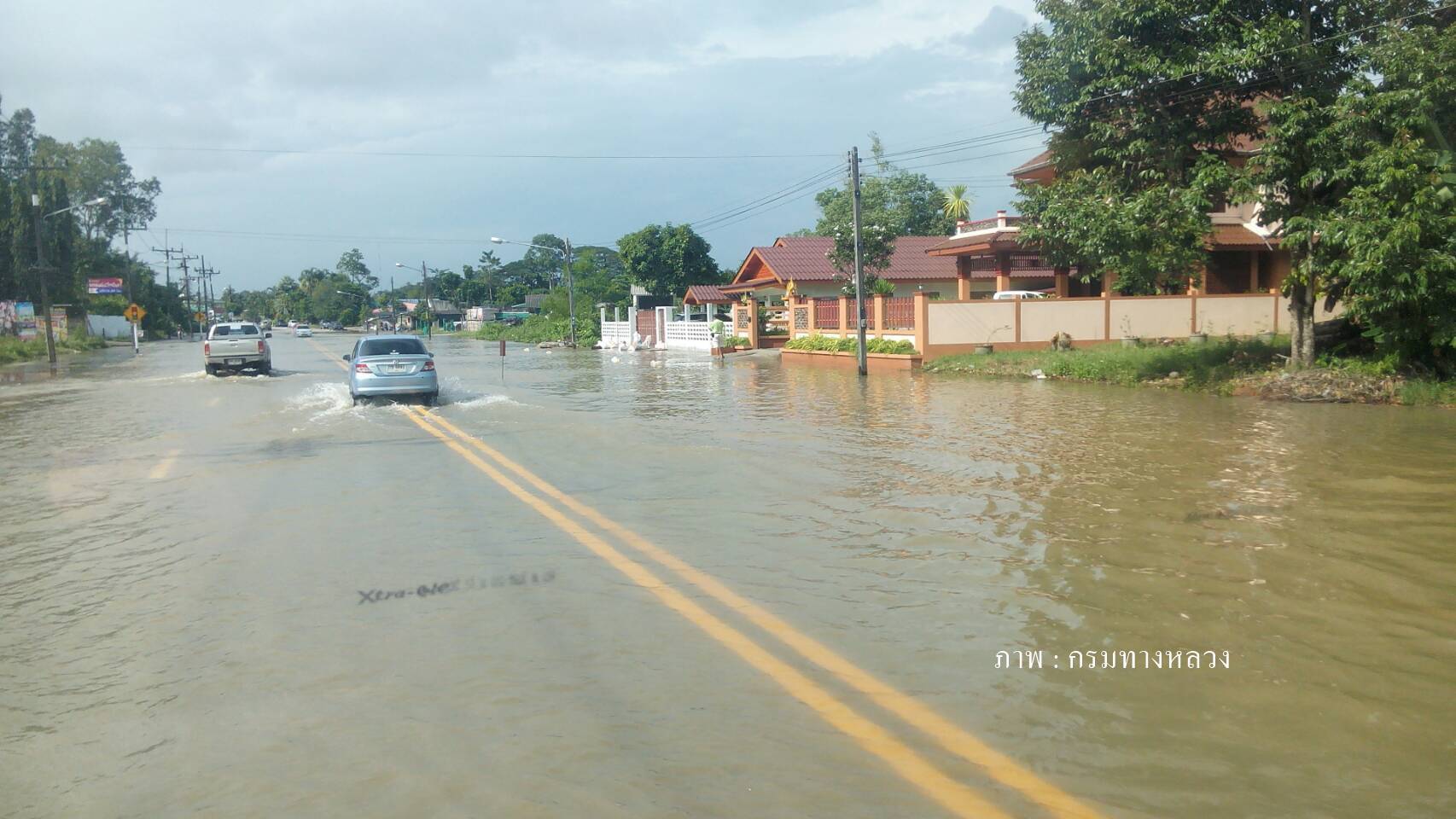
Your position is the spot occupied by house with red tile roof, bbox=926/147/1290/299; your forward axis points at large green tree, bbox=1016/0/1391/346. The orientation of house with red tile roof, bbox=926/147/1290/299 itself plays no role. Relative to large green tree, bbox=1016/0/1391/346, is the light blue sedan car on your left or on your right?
right

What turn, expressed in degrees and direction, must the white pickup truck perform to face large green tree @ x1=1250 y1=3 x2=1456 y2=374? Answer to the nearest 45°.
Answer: approximately 135° to its right

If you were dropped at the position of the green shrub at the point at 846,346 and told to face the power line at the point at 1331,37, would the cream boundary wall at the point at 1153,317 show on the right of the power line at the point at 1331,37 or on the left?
left

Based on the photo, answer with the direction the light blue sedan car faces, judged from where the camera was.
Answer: facing away from the viewer

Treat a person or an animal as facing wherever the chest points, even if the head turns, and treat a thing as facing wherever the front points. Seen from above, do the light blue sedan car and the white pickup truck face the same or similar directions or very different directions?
same or similar directions

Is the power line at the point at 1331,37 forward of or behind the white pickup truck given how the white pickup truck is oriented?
behind

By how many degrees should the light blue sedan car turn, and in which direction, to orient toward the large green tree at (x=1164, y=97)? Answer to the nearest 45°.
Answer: approximately 90° to its right

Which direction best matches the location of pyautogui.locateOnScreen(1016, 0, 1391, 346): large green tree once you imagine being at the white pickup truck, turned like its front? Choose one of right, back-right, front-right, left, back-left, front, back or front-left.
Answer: back-right

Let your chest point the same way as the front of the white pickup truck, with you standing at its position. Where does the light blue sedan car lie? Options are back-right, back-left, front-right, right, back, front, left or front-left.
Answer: back

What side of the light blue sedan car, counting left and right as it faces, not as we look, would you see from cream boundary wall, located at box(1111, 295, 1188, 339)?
right

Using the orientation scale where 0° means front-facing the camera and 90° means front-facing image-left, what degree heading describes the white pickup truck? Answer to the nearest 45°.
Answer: approximately 180°

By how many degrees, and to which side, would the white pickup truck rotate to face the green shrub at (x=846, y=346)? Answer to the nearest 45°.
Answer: approximately 90° to its right
